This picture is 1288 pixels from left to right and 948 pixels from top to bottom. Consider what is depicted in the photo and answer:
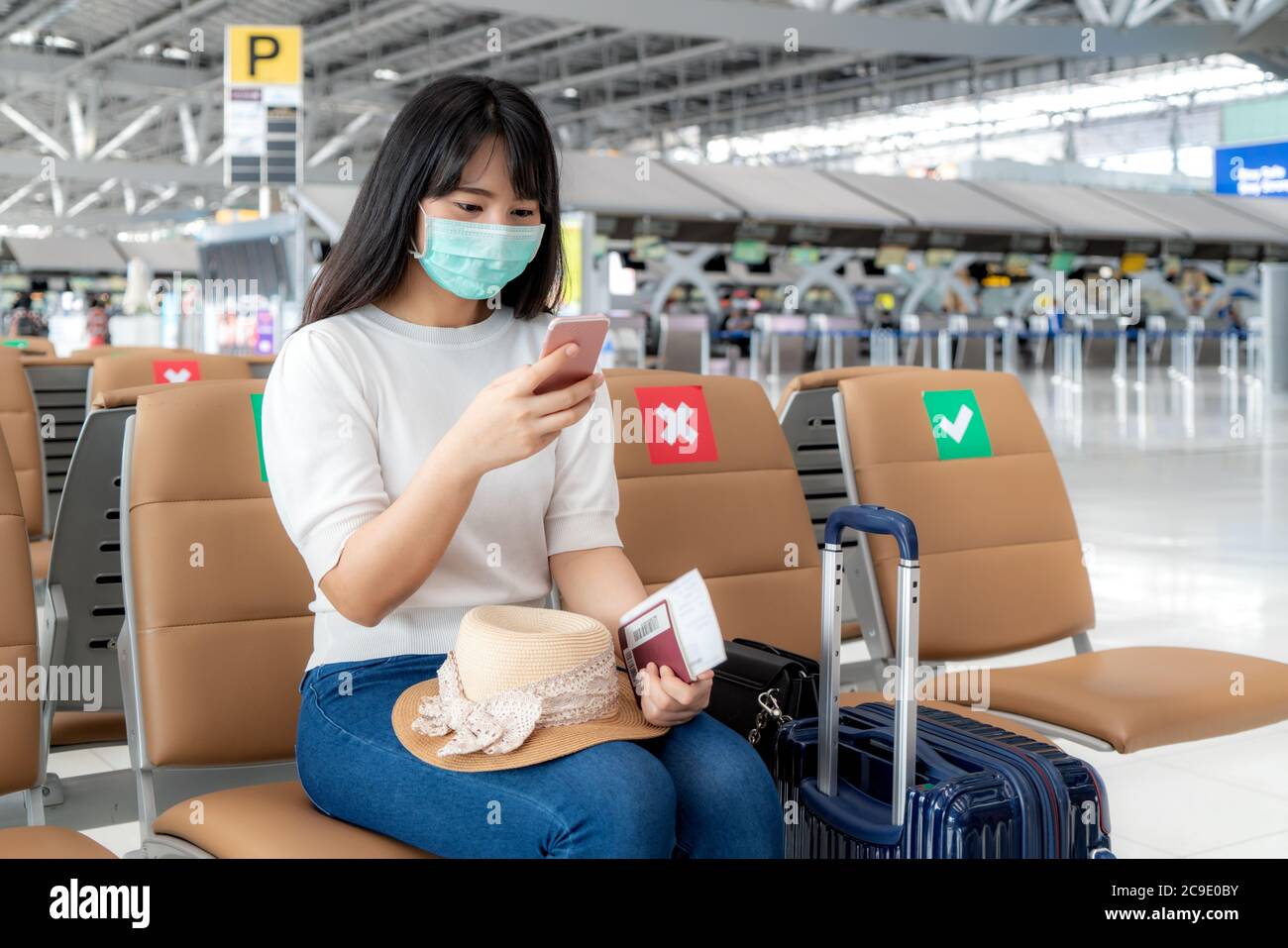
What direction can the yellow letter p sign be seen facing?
toward the camera

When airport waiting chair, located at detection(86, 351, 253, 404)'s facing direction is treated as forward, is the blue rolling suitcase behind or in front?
in front

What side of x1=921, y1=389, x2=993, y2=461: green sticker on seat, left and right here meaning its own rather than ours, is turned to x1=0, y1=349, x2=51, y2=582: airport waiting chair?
right

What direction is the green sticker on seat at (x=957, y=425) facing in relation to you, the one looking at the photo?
facing the viewer

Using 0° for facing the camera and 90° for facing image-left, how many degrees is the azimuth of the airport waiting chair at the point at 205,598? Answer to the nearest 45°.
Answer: approximately 315°

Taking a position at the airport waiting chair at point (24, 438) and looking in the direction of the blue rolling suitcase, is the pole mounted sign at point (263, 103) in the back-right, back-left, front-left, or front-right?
back-left

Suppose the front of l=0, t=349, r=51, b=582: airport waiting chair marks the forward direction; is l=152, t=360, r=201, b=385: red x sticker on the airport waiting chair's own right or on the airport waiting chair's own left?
on the airport waiting chair's own left

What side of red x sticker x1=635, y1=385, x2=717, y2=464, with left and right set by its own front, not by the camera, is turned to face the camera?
front

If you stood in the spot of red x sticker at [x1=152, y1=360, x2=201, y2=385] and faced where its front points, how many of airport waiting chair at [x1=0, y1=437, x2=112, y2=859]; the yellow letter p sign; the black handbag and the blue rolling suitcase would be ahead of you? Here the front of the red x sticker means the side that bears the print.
3
